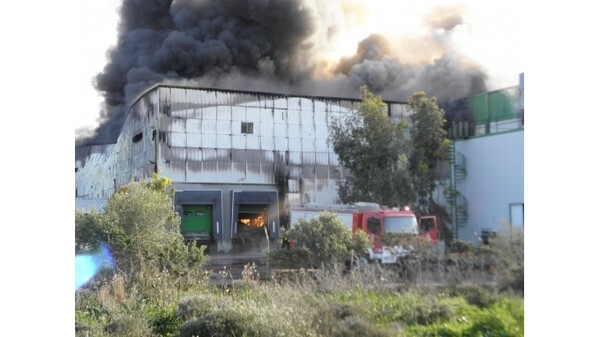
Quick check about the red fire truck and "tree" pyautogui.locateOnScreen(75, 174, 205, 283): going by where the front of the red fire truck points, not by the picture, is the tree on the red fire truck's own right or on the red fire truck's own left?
on the red fire truck's own right

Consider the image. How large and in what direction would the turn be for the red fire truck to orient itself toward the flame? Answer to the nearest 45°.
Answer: approximately 135° to its right

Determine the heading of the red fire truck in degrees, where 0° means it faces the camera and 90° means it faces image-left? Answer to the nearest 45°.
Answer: approximately 315°

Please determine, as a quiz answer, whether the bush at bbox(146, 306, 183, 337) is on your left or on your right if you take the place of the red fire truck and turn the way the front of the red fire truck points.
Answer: on your right

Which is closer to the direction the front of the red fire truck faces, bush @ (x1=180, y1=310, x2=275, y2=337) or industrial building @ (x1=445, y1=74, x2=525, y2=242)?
the industrial building
